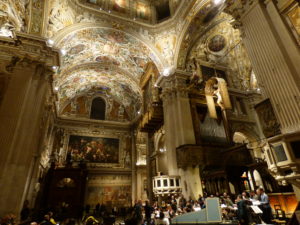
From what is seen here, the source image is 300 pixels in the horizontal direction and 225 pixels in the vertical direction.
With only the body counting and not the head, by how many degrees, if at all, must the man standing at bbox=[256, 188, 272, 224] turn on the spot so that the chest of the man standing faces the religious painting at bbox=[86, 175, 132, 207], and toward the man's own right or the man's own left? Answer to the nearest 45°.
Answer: approximately 45° to the man's own right

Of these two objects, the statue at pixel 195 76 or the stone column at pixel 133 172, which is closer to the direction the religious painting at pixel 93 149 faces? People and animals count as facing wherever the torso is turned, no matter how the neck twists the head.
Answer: the statue

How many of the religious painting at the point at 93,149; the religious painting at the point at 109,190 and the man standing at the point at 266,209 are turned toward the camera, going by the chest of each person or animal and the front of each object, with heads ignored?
2

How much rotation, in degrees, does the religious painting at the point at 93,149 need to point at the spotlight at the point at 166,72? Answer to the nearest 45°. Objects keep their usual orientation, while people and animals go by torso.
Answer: approximately 45° to its left

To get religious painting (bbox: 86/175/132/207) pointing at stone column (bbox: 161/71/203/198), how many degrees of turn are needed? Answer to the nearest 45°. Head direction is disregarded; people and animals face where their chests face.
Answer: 0° — it already faces it

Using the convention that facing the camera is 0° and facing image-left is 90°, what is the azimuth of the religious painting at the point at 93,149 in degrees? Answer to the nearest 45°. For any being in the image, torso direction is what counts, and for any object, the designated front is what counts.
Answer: approximately 0°

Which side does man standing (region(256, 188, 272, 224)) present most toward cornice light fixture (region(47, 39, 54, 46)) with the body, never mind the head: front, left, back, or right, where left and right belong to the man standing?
front

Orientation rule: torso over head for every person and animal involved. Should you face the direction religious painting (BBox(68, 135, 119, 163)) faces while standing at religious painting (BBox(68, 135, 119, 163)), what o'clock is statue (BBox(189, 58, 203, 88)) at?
The statue is roughly at 11 o'clock from the religious painting.

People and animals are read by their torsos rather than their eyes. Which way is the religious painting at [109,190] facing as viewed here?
toward the camera
